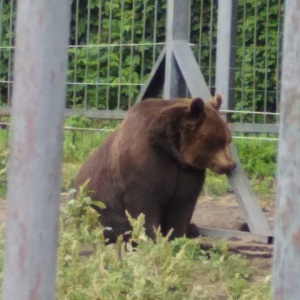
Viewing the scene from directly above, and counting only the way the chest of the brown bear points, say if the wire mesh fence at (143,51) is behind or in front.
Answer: behind

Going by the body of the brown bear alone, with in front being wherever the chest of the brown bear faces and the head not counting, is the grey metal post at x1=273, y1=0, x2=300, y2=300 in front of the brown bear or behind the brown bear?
in front

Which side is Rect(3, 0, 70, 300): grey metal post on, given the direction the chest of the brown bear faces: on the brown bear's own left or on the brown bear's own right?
on the brown bear's own right

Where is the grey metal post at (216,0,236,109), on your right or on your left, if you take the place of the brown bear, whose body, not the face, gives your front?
on your left

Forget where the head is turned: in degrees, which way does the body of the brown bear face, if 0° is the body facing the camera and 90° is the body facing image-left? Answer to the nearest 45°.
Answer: approximately 315°
